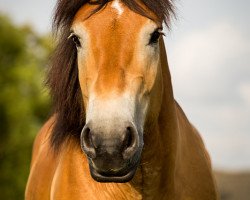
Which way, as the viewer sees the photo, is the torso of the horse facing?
toward the camera
